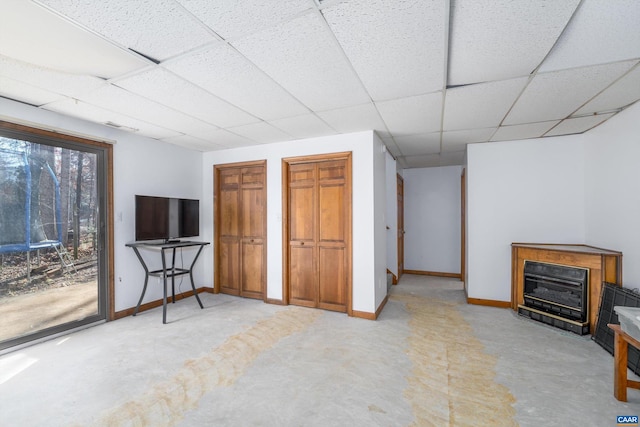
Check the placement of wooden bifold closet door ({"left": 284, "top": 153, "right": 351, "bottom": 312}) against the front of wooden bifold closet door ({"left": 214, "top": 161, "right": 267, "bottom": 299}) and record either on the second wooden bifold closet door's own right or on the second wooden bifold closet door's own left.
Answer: on the second wooden bifold closet door's own left

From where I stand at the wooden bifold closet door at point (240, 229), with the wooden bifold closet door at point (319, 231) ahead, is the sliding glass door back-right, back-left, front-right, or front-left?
back-right

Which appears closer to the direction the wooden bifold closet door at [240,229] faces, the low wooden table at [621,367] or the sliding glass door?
the sliding glass door

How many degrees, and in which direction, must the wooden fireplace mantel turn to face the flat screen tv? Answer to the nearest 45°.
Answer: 0° — it already faces it

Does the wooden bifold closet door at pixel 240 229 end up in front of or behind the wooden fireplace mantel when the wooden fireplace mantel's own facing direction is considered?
in front

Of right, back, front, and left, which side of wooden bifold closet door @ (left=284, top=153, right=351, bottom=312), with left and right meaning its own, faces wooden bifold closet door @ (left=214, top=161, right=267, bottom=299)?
right

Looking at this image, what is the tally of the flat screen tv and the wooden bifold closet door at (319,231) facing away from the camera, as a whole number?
0

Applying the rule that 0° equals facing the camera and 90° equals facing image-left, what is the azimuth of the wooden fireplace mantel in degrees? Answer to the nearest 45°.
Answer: approximately 45°

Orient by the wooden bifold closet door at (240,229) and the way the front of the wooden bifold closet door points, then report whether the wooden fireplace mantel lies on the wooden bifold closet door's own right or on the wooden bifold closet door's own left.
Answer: on the wooden bifold closet door's own left

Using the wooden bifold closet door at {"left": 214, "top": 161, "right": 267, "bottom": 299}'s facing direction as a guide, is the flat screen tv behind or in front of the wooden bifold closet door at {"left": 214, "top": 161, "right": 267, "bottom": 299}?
in front

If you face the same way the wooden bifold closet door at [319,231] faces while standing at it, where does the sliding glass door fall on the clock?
The sliding glass door is roughly at 1 o'clock from the wooden bifold closet door.

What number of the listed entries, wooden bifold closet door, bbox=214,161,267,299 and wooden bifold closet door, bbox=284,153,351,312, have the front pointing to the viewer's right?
0

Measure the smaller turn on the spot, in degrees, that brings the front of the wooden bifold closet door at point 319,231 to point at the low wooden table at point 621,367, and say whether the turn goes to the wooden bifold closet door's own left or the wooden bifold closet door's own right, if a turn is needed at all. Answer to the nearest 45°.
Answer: approximately 90° to the wooden bifold closet door's own left
